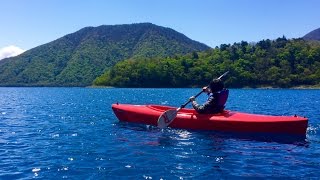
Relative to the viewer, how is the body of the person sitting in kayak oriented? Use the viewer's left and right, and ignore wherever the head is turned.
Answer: facing away from the viewer and to the left of the viewer
